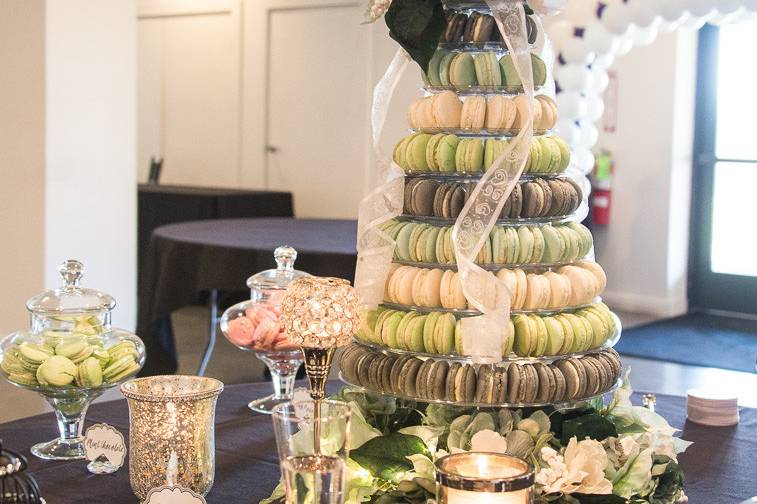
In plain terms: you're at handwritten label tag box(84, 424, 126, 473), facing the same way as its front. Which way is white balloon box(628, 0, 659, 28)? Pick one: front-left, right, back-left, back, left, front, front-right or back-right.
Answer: back-left

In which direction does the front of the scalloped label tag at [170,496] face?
toward the camera

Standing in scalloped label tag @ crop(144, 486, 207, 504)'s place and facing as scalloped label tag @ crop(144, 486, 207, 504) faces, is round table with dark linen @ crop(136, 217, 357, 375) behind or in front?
behind

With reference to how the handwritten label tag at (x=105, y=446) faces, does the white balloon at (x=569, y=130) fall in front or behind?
behind

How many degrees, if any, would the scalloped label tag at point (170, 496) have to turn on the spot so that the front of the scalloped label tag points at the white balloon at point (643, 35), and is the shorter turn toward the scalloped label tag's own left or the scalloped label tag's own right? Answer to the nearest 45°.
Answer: approximately 135° to the scalloped label tag's own left

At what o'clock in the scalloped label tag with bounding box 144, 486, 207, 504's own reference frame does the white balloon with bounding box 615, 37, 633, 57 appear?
The white balloon is roughly at 7 o'clock from the scalloped label tag.

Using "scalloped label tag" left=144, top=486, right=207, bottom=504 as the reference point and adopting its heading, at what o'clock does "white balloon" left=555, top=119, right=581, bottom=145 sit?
The white balloon is roughly at 7 o'clock from the scalloped label tag.

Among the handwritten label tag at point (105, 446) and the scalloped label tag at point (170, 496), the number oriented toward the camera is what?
2

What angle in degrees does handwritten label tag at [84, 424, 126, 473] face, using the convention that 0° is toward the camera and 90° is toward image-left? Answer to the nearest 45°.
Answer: approximately 0°

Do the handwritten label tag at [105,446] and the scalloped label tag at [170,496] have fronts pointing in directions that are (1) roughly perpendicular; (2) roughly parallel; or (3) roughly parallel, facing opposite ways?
roughly parallel

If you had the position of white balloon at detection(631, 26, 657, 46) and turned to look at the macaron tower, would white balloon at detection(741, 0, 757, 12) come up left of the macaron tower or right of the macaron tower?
left

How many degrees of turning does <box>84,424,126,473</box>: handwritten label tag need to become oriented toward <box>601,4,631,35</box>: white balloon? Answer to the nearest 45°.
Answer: approximately 135° to its left
